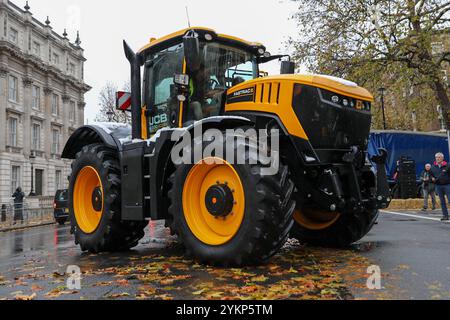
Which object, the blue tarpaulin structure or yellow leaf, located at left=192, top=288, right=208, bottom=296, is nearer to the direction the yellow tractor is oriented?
the yellow leaf

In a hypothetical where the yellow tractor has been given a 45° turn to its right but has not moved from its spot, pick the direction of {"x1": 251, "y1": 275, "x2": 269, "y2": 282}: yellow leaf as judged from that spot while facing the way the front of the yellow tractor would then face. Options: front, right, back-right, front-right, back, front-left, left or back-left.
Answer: front

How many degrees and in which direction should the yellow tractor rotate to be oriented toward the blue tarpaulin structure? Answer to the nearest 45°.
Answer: approximately 90° to its left

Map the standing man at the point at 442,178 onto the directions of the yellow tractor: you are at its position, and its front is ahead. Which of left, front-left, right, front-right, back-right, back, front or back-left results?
left

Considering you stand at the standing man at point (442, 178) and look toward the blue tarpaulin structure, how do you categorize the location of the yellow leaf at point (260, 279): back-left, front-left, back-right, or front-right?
back-left

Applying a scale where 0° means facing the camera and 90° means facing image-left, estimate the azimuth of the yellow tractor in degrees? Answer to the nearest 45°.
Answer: approximately 315°

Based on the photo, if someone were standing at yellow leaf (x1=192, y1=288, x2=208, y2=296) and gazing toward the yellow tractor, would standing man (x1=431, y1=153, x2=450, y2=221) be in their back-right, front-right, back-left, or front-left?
front-right

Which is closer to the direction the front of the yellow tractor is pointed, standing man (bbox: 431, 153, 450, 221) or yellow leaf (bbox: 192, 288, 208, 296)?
the yellow leaf

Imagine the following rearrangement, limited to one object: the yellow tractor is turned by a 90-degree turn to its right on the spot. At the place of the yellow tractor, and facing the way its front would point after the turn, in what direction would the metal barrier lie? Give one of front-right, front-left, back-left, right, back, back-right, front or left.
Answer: right

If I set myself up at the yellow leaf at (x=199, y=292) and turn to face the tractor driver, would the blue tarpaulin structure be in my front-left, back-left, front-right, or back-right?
front-right

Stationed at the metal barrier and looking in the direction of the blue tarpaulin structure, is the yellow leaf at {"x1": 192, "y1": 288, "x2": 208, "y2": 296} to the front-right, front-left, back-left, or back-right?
front-right

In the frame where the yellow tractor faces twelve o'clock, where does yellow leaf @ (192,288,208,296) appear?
The yellow leaf is roughly at 2 o'clock from the yellow tractor.
